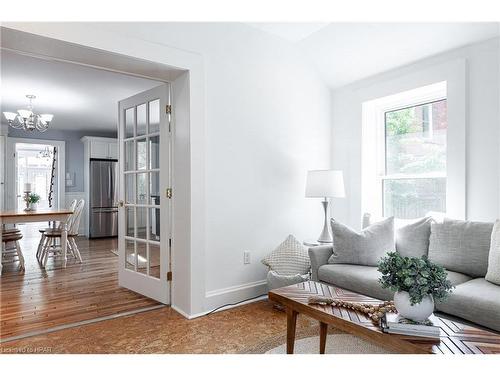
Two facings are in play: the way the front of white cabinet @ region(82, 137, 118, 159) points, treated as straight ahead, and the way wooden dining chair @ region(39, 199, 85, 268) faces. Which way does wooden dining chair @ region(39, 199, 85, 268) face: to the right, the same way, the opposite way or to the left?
to the right

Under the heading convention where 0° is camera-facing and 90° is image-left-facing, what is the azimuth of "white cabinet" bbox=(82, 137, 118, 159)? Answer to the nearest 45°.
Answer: approximately 0°

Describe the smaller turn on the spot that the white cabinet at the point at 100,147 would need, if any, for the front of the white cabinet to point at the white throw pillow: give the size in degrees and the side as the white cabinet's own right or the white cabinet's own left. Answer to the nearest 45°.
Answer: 0° — it already faces it

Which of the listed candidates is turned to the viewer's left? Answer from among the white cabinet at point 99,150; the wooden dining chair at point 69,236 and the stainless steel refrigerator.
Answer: the wooden dining chair

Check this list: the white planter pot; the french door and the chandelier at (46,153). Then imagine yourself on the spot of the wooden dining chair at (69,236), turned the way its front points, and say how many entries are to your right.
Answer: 1

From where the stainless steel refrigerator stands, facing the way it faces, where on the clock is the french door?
The french door is roughly at 12 o'clock from the stainless steel refrigerator.

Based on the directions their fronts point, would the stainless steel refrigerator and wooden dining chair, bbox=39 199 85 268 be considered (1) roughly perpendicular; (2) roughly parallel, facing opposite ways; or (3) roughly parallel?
roughly perpendicular

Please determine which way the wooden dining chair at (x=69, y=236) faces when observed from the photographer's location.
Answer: facing to the left of the viewer

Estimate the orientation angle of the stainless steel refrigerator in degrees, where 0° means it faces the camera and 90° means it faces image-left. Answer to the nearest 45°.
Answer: approximately 0°

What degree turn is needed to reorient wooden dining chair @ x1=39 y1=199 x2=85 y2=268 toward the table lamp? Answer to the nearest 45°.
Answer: approximately 135° to its left

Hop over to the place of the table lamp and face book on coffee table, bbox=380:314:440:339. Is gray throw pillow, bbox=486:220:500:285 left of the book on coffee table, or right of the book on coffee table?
left
